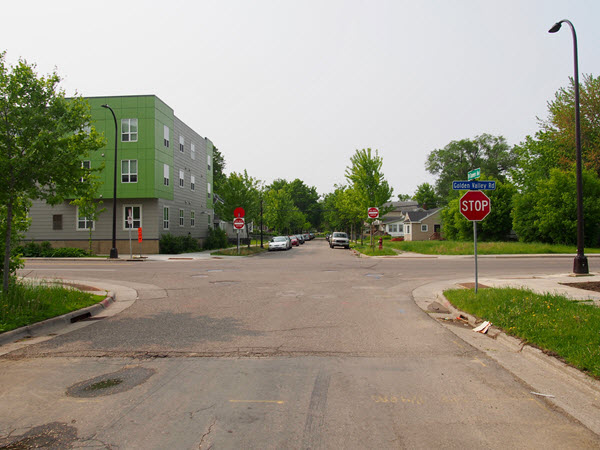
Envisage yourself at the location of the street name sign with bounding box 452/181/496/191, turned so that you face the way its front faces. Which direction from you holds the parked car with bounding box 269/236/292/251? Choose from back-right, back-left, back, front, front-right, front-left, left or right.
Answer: back-right

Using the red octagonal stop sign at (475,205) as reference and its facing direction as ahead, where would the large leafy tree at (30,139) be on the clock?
The large leafy tree is roughly at 2 o'clock from the red octagonal stop sign.

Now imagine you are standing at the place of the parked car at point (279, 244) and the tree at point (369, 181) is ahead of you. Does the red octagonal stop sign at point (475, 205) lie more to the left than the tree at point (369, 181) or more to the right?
right

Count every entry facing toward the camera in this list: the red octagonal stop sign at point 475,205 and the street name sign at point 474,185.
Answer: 2

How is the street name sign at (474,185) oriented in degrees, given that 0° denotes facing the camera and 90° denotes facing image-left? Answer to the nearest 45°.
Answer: approximately 0°

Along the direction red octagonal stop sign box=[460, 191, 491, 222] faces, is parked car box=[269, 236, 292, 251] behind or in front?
behind

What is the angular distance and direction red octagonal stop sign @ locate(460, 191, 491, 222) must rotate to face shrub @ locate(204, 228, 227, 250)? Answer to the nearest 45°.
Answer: approximately 135° to its right

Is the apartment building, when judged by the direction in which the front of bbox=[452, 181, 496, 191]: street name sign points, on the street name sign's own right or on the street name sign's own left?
on the street name sign's own right
